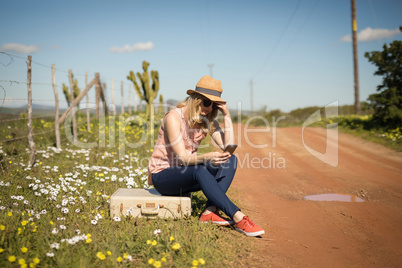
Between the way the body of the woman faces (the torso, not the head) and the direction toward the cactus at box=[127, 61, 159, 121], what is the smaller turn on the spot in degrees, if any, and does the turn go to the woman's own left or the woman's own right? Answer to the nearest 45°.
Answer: approximately 135° to the woman's own left

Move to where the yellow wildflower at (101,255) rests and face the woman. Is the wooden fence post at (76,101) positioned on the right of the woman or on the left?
left

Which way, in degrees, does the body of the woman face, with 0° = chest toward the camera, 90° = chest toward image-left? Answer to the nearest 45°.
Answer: approximately 315°

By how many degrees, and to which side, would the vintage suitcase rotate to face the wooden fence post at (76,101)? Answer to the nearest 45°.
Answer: approximately 180°

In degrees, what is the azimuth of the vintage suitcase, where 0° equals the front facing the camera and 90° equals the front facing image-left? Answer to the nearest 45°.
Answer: approximately 0°

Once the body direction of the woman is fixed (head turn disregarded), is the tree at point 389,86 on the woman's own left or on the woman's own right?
on the woman's own left

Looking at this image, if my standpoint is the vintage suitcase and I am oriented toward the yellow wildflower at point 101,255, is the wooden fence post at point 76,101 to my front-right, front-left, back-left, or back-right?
back-right

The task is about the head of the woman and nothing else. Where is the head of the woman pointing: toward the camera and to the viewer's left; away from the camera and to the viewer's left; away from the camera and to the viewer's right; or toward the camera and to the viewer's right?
toward the camera and to the viewer's right
